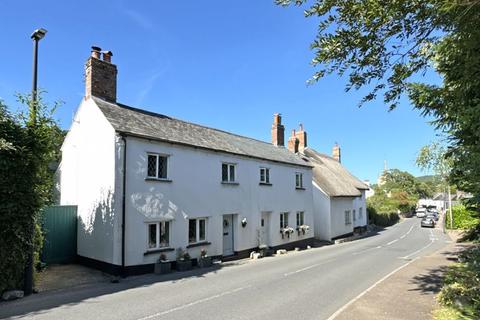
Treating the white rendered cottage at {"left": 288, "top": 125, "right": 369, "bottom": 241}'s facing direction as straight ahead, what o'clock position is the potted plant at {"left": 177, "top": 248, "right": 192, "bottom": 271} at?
The potted plant is roughly at 2 o'clock from the white rendered cottage.

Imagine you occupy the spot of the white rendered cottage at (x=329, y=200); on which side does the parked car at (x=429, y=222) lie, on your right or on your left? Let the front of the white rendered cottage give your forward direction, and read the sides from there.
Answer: on your left

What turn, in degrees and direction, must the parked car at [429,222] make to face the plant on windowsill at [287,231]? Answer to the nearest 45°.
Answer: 0° — it already faces it

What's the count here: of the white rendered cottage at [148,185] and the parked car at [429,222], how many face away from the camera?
0

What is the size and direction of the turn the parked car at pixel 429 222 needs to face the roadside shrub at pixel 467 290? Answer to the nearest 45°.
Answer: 0° — it already faces it

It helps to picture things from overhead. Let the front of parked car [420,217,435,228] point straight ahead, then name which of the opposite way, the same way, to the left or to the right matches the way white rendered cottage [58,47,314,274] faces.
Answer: to the left

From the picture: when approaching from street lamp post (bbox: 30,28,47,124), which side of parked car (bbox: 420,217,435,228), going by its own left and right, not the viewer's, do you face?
front

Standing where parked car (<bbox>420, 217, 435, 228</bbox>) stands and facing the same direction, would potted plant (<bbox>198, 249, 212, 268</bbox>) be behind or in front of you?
in front

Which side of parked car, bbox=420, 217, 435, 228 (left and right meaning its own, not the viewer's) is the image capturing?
front

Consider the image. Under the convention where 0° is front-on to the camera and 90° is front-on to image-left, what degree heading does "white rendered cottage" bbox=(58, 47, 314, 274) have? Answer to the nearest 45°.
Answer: approximately 315°

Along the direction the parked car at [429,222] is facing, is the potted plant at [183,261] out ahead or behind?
ahead

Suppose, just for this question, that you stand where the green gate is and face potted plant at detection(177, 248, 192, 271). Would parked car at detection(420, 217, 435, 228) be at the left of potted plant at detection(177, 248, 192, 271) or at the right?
left
